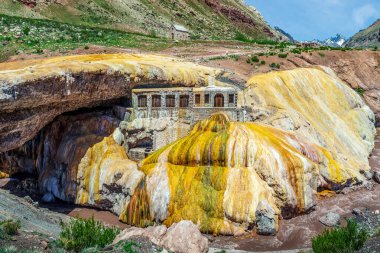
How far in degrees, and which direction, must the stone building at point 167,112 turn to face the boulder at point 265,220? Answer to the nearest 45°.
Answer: approximately 45° to its left

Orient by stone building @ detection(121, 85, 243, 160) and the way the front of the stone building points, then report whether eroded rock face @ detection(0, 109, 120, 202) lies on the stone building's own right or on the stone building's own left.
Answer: on the stone building's own right

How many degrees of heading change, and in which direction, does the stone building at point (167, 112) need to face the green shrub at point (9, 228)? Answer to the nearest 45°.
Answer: approximately 45° to its right

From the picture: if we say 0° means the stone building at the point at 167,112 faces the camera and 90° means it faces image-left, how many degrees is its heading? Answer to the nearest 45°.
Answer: approximately 0°

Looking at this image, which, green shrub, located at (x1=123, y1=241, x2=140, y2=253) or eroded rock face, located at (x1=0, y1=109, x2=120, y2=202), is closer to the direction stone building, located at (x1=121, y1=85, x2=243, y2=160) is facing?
the green shrub

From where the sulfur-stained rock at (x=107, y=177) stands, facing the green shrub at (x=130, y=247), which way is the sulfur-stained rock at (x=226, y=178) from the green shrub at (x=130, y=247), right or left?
left

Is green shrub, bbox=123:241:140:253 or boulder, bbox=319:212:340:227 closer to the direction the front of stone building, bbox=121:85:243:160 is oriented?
the green shrub
